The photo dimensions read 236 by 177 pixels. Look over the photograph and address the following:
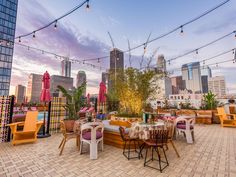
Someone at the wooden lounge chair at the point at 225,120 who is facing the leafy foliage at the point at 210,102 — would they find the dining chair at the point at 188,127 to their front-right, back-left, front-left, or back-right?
back-left

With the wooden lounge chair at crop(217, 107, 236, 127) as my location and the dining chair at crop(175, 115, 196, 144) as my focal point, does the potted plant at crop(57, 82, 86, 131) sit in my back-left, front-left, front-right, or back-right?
front-right

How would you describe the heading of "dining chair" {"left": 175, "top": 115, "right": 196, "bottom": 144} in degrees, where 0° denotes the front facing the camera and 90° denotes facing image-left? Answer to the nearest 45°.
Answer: approximately 135°

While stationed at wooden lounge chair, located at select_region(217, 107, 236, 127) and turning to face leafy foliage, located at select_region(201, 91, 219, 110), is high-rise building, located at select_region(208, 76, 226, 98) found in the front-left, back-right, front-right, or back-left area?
front-right
